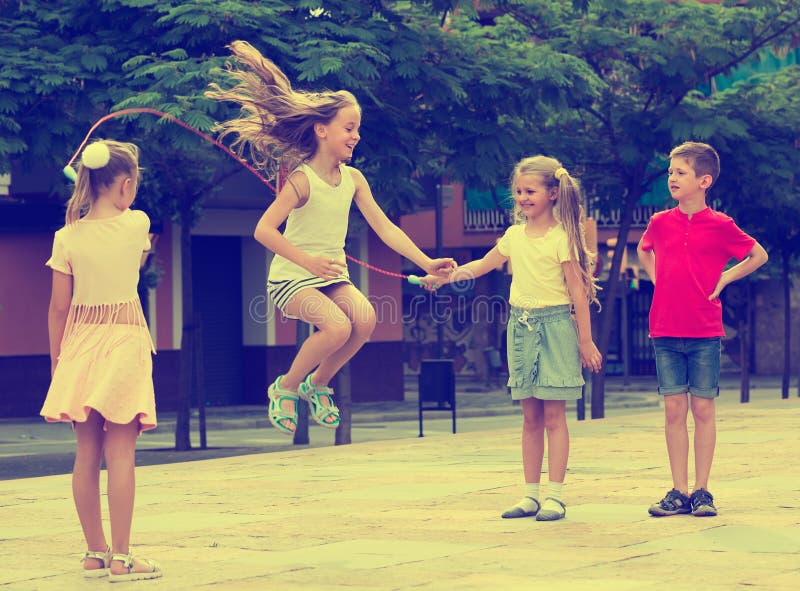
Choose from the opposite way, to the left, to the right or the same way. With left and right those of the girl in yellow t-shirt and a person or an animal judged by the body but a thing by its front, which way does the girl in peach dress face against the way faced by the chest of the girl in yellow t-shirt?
the opposite way

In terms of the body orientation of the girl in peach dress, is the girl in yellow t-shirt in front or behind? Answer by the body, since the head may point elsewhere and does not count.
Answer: in front

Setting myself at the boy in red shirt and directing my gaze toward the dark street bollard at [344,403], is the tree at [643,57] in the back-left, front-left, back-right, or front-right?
front-right

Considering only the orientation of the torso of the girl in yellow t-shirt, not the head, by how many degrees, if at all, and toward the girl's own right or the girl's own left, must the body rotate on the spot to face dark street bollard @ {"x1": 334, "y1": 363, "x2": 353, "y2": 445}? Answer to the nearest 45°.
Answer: approximately 135° to the girl's own right

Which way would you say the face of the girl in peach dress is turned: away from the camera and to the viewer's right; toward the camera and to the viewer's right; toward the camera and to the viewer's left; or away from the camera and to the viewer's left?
away from the camera and to the viewer's right

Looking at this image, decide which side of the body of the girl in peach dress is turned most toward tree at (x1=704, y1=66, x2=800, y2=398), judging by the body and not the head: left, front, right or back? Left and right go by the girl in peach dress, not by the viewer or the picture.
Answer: front

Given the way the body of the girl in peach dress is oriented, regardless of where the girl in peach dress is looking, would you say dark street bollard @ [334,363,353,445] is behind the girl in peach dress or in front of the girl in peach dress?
in front

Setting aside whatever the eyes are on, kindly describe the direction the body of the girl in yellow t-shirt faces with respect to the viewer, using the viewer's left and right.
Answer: facing the viewer and to the left of the viewer

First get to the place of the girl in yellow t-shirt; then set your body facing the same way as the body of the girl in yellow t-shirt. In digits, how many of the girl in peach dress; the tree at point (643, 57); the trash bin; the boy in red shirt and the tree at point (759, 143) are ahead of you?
1

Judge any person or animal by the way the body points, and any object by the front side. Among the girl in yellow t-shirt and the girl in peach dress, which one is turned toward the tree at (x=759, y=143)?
the girl in peach dress

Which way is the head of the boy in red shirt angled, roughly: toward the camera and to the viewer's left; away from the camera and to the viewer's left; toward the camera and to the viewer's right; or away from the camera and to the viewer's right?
toward the camera and to the viewer's left

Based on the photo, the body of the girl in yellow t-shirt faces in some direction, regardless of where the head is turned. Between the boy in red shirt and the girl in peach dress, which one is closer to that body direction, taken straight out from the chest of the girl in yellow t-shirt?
the girl in peach dress

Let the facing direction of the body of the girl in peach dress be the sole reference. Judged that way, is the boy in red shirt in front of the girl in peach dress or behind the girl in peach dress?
in front
